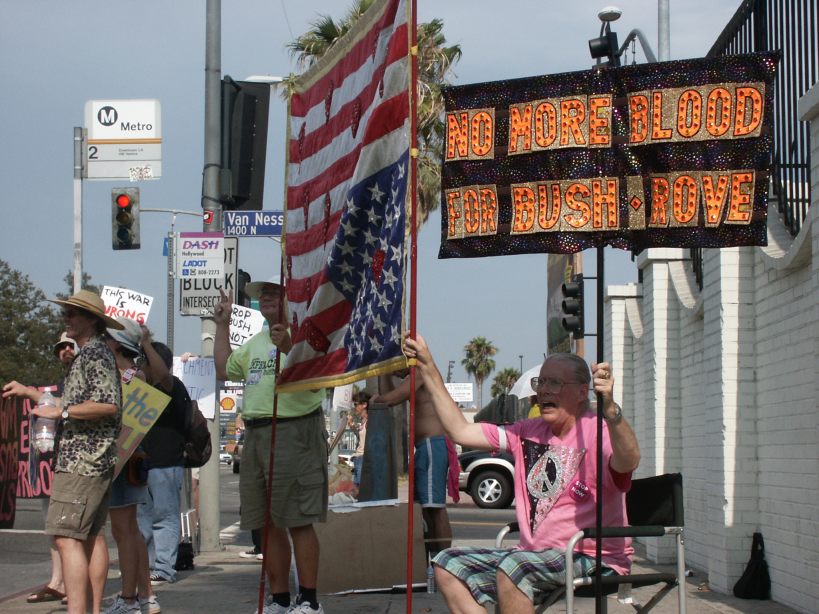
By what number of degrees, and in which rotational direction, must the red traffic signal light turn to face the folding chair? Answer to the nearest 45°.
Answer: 0° — it already faces it

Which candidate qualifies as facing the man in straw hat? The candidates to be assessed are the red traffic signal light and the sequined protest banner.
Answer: the red traffic signal light

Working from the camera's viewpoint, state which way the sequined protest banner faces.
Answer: facing the viewer

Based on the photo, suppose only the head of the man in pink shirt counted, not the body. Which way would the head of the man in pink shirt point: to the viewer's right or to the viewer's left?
to the viewer's left

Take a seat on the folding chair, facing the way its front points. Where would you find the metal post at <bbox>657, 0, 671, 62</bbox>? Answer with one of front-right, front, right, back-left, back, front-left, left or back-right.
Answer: back-right

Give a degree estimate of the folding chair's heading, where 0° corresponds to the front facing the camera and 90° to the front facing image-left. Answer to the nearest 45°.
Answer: approximately 45°

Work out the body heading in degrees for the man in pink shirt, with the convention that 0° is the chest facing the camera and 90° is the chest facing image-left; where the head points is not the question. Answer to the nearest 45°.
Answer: approximately 45°

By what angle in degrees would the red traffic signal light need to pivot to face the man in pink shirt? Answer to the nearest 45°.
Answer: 0° — it already faces them

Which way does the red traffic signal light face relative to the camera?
toward the camera

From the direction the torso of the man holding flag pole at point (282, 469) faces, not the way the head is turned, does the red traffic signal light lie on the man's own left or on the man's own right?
on the man's own right
